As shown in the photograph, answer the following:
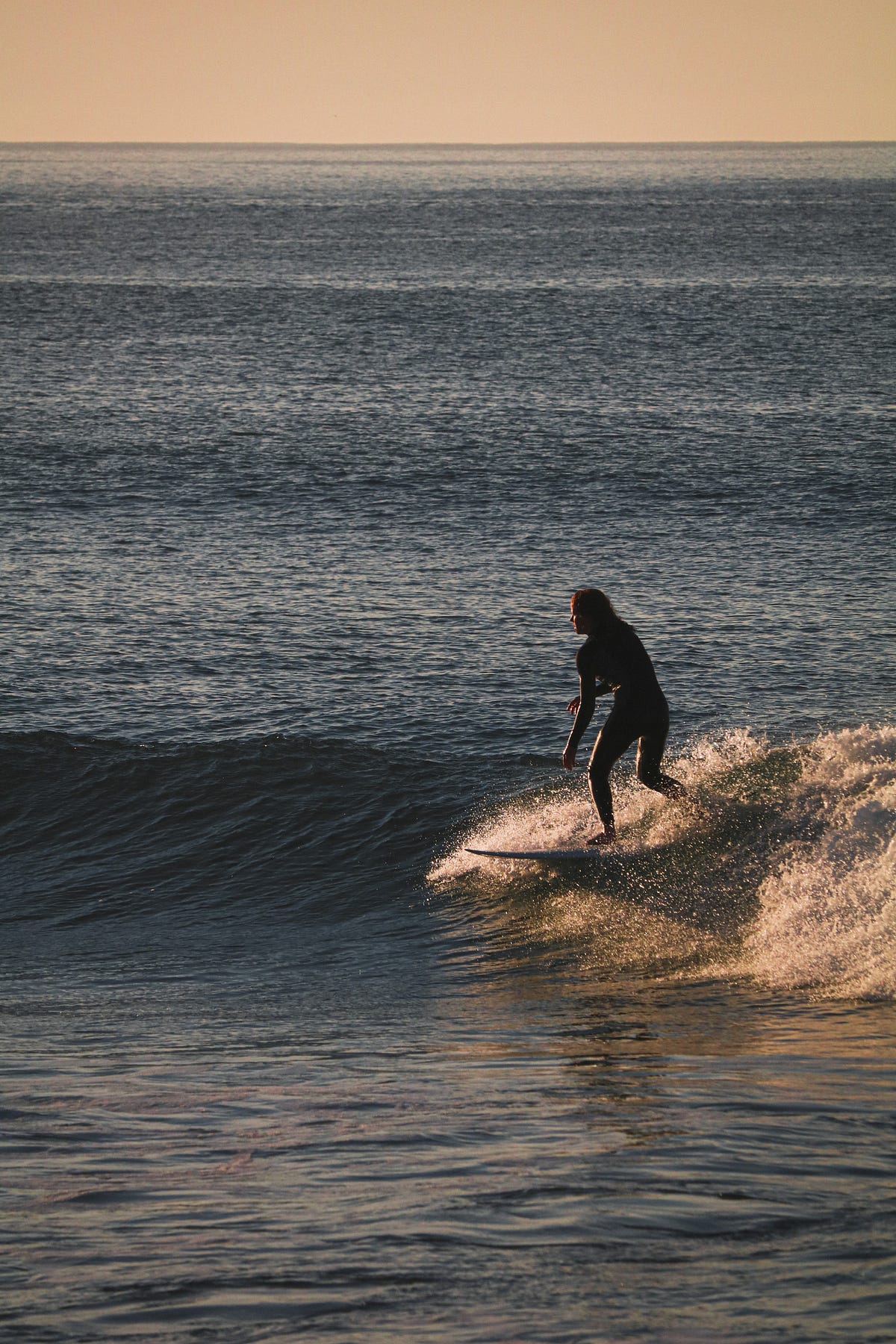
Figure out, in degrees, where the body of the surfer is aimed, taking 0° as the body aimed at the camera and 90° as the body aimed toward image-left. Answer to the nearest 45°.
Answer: approximately 90°

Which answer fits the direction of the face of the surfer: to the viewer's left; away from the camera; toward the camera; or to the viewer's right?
to the viewer's left

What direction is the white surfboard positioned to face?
to the viewer's left
